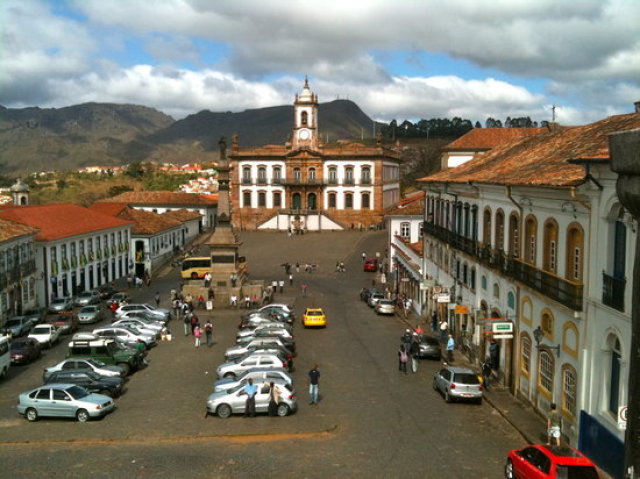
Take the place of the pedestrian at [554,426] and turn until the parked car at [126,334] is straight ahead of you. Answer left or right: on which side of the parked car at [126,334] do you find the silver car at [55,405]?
left

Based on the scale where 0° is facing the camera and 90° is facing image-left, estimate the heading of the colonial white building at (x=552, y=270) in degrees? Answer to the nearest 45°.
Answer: approximately 45°

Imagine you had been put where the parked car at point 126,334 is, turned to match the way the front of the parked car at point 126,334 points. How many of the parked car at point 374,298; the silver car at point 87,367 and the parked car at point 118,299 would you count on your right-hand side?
1

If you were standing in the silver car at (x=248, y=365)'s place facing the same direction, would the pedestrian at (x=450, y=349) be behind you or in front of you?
behind

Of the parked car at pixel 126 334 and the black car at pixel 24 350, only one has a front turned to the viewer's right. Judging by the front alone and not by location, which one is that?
the parked car

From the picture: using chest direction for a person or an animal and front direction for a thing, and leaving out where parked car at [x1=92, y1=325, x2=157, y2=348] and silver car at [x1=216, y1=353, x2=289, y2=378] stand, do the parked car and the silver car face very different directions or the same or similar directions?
very different directions
